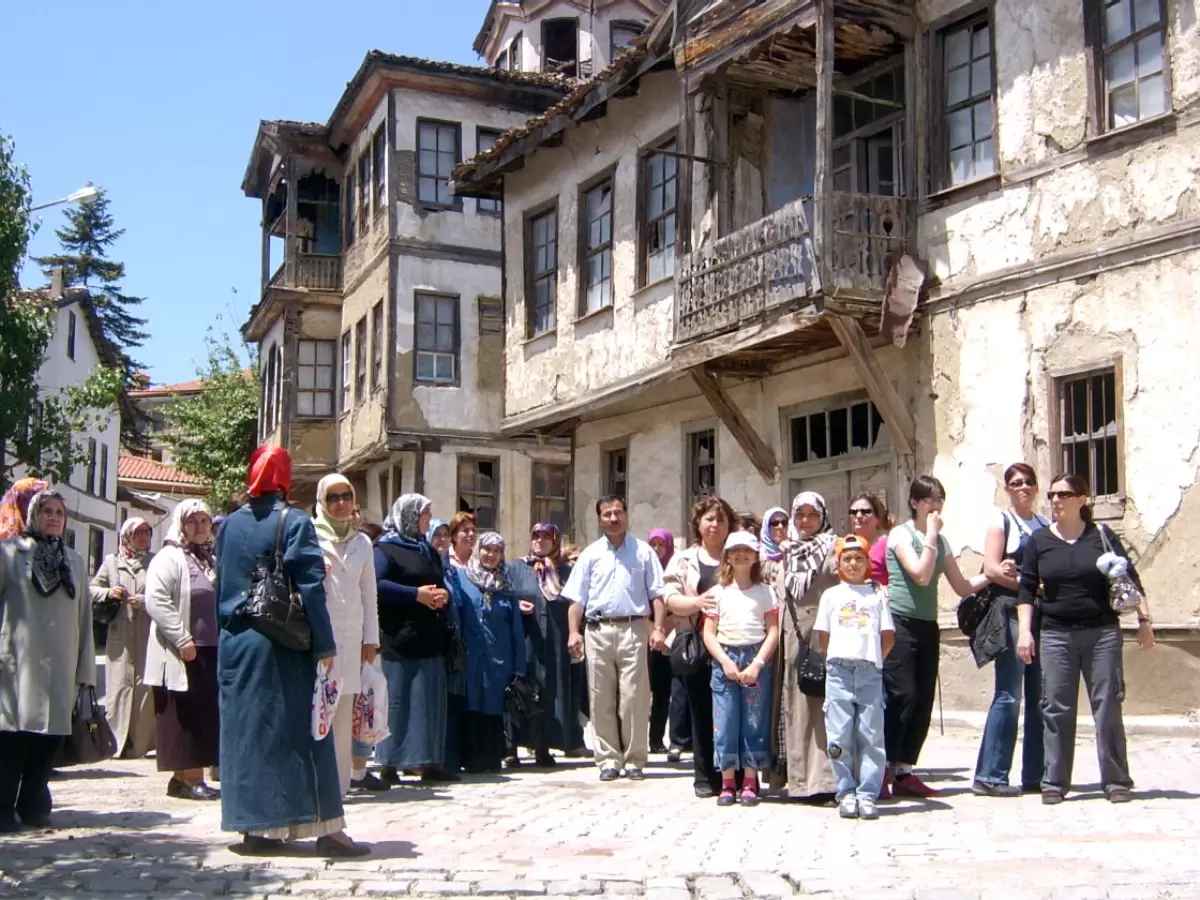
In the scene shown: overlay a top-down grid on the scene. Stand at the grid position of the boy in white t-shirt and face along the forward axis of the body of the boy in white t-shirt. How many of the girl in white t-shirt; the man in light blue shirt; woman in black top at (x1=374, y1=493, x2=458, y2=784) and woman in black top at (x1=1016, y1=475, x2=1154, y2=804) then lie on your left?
1

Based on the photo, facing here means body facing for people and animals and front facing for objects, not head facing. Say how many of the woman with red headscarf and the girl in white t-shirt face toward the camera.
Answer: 1

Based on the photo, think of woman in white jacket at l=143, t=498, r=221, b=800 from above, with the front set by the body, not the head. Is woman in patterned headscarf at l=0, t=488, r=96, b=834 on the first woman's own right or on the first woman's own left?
on the first woman's own right

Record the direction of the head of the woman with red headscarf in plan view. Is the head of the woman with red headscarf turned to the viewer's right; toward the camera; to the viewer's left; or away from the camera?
away from the camera

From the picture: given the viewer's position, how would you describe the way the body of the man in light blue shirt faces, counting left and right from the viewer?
facing the viewer

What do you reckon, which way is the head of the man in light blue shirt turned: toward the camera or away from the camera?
toward the camera

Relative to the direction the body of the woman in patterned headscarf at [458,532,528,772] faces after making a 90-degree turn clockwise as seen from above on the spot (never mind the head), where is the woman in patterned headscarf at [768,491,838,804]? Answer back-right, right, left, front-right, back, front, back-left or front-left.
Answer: back-left

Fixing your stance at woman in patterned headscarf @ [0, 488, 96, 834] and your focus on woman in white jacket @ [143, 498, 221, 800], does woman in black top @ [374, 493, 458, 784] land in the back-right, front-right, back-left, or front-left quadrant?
front-right

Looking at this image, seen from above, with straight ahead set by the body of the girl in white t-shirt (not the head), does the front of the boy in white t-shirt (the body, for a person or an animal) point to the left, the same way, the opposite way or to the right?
the same way

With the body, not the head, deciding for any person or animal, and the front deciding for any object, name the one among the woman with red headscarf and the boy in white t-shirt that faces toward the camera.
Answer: the boy in white t-shirt

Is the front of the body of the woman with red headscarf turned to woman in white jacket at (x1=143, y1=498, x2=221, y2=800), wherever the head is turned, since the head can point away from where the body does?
no

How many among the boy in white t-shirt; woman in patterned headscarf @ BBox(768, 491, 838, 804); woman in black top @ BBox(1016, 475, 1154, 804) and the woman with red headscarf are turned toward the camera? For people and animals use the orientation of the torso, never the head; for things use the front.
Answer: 3

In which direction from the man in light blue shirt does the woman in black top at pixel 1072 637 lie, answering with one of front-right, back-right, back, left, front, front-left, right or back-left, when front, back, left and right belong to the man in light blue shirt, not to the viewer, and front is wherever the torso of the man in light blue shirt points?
front-left

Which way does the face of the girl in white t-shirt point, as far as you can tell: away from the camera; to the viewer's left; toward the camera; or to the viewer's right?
toward the camera

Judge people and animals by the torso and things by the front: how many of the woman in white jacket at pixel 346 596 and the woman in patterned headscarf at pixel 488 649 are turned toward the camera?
2

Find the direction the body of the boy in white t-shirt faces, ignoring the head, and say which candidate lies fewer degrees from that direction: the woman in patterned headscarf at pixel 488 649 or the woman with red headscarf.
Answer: the woman with red headscarf

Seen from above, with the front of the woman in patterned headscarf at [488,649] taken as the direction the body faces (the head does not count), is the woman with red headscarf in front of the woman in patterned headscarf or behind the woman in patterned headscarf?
in front

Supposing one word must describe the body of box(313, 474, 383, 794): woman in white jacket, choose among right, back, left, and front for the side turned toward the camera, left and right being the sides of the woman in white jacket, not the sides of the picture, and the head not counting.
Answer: front

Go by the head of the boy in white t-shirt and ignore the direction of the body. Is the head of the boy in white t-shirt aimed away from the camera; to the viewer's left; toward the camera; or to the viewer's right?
toward the camera
